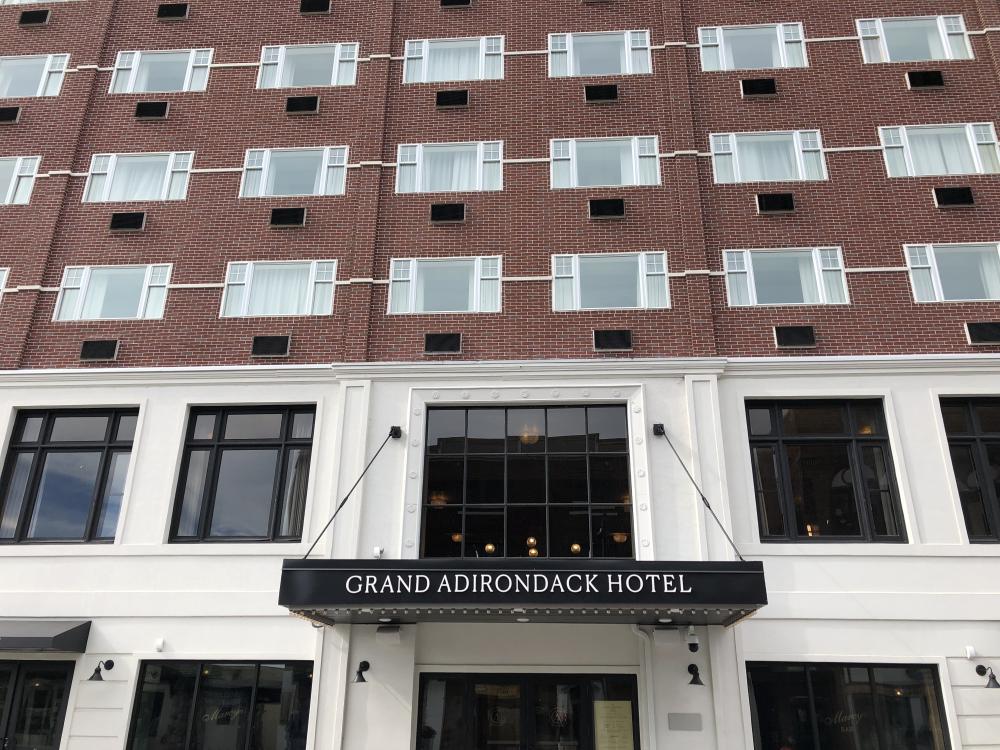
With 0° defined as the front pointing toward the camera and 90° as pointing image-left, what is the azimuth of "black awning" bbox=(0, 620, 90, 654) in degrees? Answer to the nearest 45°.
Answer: approximately 0°
